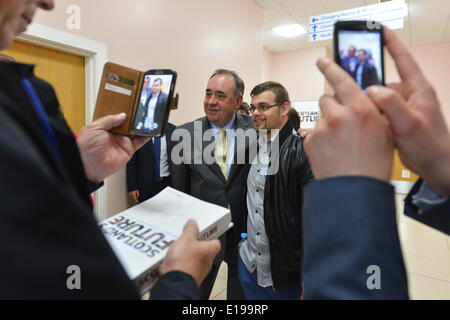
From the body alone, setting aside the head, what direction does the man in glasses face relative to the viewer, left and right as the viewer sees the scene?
facing the viewer and to the left of the viewer

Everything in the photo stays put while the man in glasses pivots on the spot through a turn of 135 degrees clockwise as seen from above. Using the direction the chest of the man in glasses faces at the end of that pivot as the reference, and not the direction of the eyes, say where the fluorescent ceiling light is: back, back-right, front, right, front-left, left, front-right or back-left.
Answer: front

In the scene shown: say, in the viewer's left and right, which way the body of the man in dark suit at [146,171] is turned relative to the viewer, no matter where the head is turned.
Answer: facing the viewer and to the right of the viewer

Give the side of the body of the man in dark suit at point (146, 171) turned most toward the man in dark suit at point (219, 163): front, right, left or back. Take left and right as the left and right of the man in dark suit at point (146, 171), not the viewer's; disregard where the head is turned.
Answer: front

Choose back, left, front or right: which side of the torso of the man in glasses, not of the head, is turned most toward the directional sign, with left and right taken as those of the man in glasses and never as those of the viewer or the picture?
back

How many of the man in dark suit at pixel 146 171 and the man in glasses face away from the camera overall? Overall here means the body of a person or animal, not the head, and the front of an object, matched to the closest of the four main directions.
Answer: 0

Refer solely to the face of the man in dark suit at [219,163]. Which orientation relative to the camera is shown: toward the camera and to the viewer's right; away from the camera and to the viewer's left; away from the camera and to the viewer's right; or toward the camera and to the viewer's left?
toward the camera and to the viewer's left

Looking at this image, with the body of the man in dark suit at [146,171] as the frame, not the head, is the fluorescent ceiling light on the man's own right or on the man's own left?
on the man's own left

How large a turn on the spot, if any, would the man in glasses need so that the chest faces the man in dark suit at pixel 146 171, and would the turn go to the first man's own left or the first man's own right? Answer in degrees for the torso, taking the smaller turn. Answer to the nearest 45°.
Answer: approximately 90° to the first man's own right

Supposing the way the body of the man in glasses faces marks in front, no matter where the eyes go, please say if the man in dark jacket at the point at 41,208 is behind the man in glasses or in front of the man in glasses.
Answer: in front
